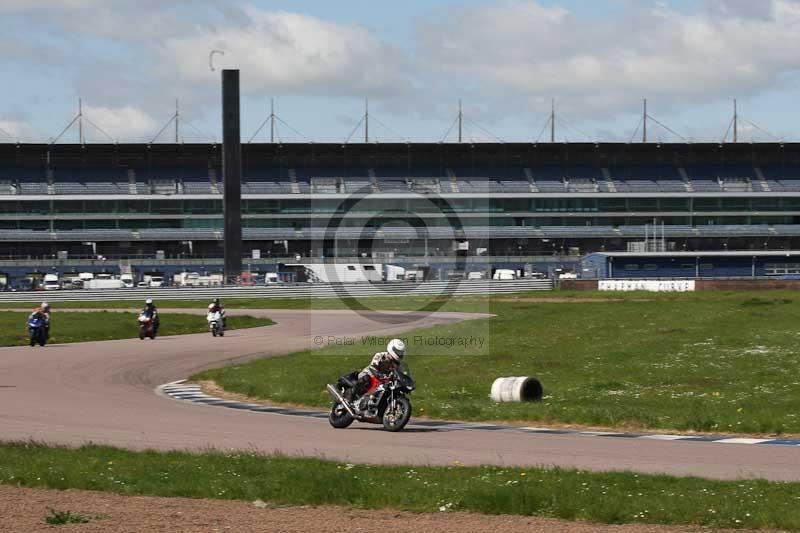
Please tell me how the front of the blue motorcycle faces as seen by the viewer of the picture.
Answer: facing the viewer and to the left of the viewer

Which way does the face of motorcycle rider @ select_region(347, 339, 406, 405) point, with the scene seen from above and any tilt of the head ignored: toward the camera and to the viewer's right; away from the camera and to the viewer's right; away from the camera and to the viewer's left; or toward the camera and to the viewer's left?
toward the camera and to the viewer's right

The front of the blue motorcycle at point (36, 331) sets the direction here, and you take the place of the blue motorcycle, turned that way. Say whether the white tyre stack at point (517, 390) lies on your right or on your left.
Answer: on your left
